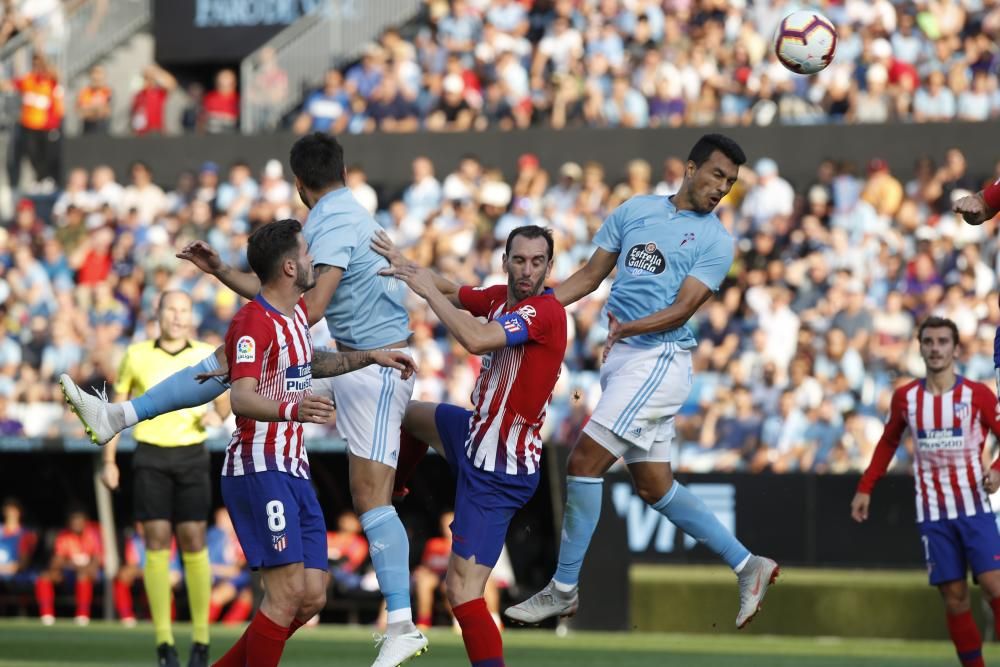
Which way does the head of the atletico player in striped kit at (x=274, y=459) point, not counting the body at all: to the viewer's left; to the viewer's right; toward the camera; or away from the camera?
to the viewer's right

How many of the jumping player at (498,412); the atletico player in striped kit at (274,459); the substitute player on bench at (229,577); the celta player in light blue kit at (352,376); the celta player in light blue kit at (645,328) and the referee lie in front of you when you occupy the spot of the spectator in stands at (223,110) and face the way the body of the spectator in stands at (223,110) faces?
6

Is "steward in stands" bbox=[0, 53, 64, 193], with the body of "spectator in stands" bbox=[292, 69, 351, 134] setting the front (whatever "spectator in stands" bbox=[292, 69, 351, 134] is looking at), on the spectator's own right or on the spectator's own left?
on the spectator's own right

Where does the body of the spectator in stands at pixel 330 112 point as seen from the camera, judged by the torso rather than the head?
toward the camera

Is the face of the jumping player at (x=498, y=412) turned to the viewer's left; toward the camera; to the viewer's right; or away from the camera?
toward the camera

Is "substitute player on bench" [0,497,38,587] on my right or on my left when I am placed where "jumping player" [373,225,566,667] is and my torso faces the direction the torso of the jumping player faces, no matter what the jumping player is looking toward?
on my right

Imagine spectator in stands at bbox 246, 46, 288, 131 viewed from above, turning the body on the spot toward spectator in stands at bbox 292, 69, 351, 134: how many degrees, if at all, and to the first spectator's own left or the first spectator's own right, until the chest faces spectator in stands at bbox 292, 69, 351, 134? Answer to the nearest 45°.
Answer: approximately 45° to the first spectator's own left

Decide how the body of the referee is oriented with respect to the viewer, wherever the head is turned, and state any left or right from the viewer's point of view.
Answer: facing the viewer

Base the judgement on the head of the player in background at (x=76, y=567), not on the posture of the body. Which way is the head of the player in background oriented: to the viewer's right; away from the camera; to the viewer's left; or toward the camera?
toward the camera

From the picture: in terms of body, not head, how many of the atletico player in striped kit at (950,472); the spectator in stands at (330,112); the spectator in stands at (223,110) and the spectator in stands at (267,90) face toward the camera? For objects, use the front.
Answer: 4

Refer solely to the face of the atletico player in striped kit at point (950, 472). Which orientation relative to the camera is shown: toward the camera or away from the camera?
toward the camera

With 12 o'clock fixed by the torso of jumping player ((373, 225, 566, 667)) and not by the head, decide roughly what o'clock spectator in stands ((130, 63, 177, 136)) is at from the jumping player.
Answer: The spectator in stands is roughly at 4 o'clock from the jumping player.

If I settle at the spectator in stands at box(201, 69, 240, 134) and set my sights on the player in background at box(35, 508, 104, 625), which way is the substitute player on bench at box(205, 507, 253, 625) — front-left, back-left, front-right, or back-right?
front-left

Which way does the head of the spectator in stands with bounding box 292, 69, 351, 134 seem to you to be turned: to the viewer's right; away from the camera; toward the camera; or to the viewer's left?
toward the camera

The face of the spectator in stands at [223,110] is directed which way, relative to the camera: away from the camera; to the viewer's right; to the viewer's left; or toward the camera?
toward the camera

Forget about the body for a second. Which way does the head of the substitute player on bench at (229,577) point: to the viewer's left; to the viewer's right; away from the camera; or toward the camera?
toward the camera
